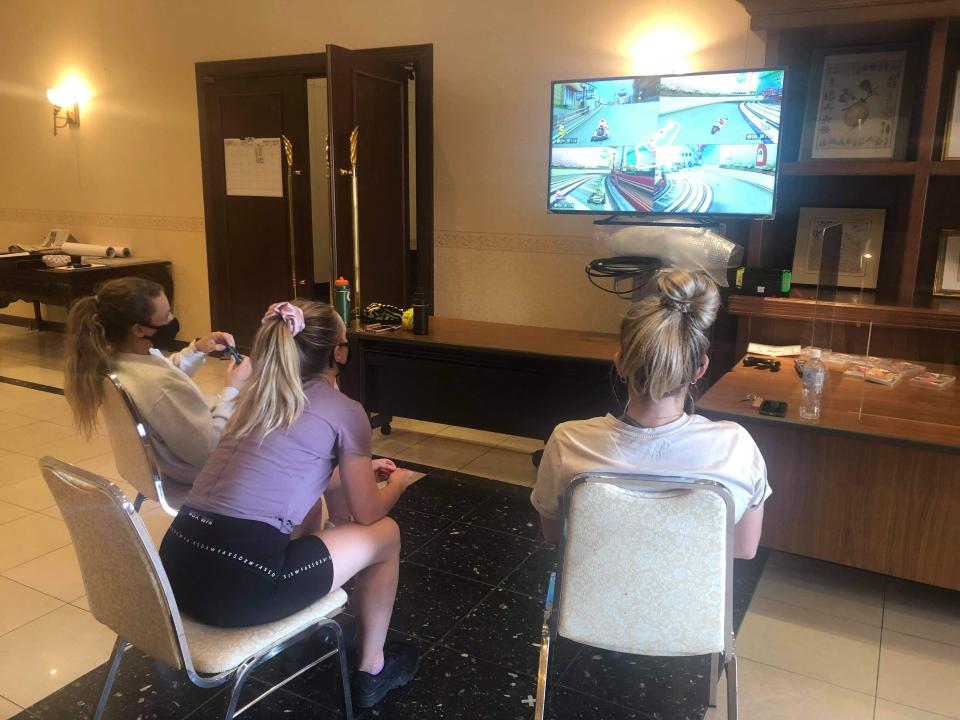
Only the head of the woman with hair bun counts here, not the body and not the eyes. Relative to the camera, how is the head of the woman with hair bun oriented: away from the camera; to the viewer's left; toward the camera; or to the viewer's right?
away from the camera

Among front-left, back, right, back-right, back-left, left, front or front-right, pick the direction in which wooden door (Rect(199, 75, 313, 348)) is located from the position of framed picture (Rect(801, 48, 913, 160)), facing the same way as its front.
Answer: right

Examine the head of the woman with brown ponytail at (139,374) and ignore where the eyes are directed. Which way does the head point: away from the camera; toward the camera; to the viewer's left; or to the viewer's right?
to the viewer's right

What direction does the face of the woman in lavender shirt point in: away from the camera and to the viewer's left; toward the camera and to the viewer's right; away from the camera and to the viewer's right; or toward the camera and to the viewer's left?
away from the camera and to the viewer's right

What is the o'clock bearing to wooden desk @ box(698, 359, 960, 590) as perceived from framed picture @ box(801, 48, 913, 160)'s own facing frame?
The wooden desk is roughly at 12 o'clock from the framed picture.

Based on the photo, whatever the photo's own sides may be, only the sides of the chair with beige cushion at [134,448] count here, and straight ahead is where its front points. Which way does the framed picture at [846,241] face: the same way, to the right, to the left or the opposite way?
the opposite way

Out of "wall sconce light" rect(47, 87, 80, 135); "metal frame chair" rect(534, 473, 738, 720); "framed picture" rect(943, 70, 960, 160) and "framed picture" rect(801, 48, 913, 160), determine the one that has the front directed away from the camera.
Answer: the metal frame chair

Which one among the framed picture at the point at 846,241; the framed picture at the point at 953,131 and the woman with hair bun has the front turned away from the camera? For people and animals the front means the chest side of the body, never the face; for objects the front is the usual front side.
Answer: the woman with hair bun

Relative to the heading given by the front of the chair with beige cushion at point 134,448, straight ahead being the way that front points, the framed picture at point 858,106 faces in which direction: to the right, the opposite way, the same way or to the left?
the opposite way

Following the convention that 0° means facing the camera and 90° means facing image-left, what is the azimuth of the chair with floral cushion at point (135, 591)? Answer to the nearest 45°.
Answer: approximately 225°

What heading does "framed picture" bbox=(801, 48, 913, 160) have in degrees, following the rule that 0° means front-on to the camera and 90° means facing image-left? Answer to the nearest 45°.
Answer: approximately 0°

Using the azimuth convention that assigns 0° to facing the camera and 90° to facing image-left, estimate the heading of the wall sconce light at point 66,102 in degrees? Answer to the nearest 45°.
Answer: approximately 45°

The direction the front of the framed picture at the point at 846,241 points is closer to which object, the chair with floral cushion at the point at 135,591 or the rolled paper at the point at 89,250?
the chair with floral cushion
